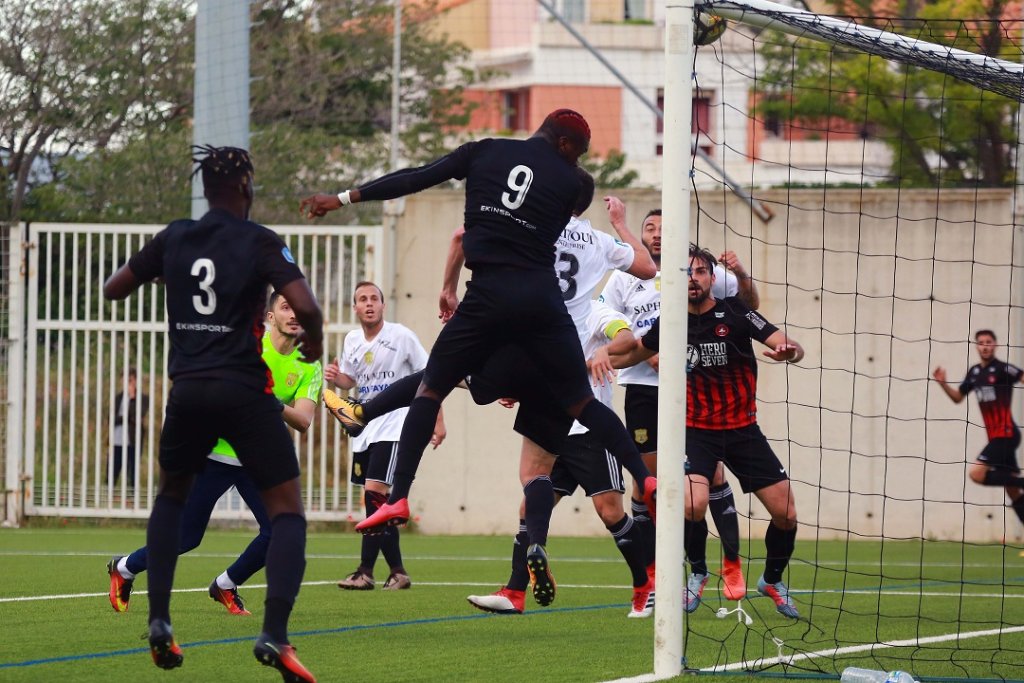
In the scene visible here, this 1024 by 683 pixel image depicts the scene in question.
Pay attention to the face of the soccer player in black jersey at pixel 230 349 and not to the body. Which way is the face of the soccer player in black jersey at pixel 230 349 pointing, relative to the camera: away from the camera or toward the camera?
away from the camera

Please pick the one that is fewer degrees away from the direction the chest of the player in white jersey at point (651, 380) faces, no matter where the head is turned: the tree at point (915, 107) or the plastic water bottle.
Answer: the plastic water bottle

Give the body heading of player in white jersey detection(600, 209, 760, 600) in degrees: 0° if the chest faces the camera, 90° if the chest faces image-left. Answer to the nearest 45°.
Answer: approximately 0°

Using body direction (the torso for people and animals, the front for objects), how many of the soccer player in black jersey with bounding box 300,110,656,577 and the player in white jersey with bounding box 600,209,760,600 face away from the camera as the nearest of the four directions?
1

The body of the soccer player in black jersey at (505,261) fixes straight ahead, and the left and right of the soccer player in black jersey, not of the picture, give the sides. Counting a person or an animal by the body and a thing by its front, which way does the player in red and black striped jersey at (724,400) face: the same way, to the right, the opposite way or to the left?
the opposite way

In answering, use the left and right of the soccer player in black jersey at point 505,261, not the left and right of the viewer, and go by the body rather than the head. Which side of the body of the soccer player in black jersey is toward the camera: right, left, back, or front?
back

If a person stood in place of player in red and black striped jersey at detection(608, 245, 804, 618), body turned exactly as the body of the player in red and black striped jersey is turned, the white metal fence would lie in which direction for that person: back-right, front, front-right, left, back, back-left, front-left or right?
back-right
